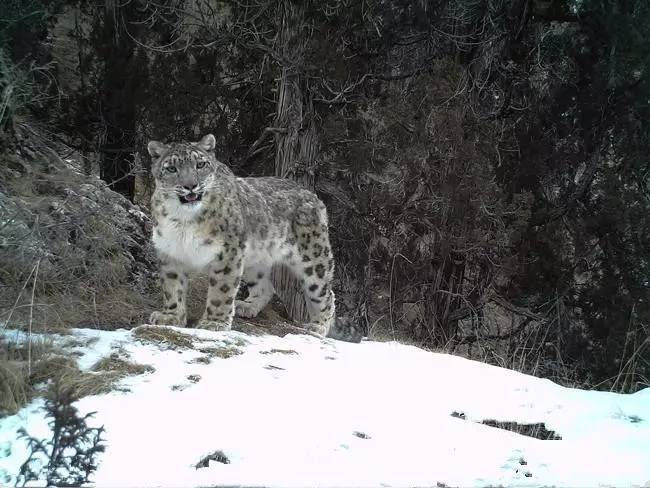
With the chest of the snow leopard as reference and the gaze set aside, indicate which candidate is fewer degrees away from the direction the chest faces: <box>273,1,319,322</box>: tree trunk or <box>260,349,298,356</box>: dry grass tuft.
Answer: the dry grass tuft

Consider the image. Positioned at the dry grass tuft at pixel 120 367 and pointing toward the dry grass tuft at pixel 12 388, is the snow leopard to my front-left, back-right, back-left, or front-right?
back-right

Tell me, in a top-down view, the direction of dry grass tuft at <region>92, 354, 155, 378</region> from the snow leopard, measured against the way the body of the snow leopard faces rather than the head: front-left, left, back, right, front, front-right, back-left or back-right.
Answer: front-left

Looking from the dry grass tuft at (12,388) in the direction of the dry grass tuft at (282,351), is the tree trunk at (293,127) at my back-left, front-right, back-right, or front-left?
front-left

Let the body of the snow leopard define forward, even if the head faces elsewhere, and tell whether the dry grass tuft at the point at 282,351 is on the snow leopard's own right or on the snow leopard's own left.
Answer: on the snow leopard's own left

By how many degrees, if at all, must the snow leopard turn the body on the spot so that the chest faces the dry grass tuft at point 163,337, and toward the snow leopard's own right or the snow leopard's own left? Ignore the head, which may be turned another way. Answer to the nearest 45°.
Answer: approximately 45° to the snow leopard's own left

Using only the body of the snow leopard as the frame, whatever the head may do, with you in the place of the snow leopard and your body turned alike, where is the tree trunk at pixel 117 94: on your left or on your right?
on your right

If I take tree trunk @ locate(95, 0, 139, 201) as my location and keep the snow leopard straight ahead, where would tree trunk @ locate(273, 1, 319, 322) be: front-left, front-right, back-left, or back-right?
front-left

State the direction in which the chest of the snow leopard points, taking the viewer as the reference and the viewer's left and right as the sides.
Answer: facing the viewer and to the left of the viewer

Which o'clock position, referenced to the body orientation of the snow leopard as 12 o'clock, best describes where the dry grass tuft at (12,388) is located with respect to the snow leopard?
The dry grass tuft is roughly at 11 o'clock from the snow leopard.

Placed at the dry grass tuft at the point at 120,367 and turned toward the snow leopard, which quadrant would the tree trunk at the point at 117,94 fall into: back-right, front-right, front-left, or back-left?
front-left

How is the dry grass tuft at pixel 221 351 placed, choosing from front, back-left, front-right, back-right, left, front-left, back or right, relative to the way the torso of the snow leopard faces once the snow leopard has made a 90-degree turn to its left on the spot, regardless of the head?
front-right

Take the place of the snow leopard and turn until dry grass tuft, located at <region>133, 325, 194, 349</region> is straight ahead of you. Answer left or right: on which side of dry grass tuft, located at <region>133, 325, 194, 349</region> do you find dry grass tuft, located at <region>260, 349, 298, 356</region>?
left
